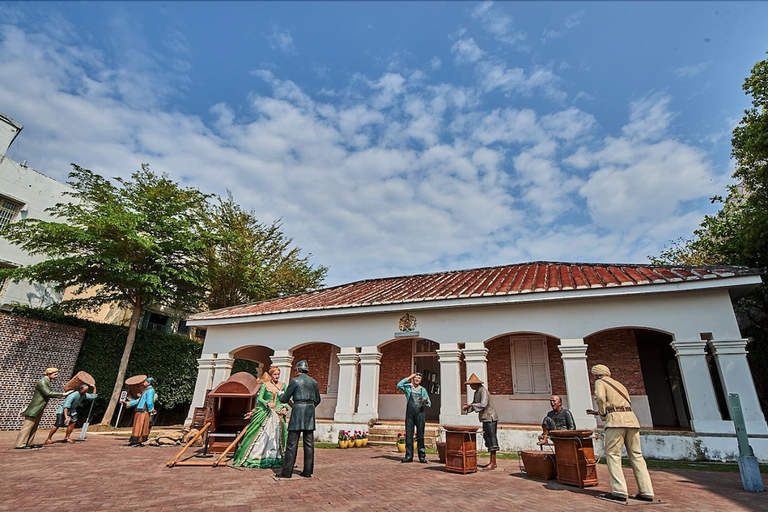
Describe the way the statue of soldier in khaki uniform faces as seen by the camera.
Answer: facing away from the viewer and to the left of the viewer

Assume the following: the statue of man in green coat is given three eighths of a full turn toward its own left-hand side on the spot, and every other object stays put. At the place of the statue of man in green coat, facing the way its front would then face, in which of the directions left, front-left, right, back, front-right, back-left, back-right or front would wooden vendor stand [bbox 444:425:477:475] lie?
back

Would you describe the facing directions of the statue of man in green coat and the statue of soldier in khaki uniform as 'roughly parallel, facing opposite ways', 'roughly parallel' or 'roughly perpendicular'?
roughly perpendicular

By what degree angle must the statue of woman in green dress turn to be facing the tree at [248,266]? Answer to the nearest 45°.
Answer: approximately 135° to its left

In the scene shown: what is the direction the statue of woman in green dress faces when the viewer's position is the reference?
facing the viewer and to the right of the viewer

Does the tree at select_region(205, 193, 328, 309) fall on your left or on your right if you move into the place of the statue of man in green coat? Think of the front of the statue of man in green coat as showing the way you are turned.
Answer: on your left

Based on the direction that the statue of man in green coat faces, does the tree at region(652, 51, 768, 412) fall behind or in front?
in front

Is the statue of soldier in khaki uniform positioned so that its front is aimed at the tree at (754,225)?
no

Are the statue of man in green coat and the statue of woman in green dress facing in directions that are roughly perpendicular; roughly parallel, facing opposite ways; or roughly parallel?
roughly perpendicular

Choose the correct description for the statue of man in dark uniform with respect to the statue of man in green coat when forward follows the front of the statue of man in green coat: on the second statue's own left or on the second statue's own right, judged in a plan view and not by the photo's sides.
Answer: on the second statue's own right

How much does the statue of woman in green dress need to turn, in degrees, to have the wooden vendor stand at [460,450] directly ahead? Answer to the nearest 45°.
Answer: approximately 45° to its left
